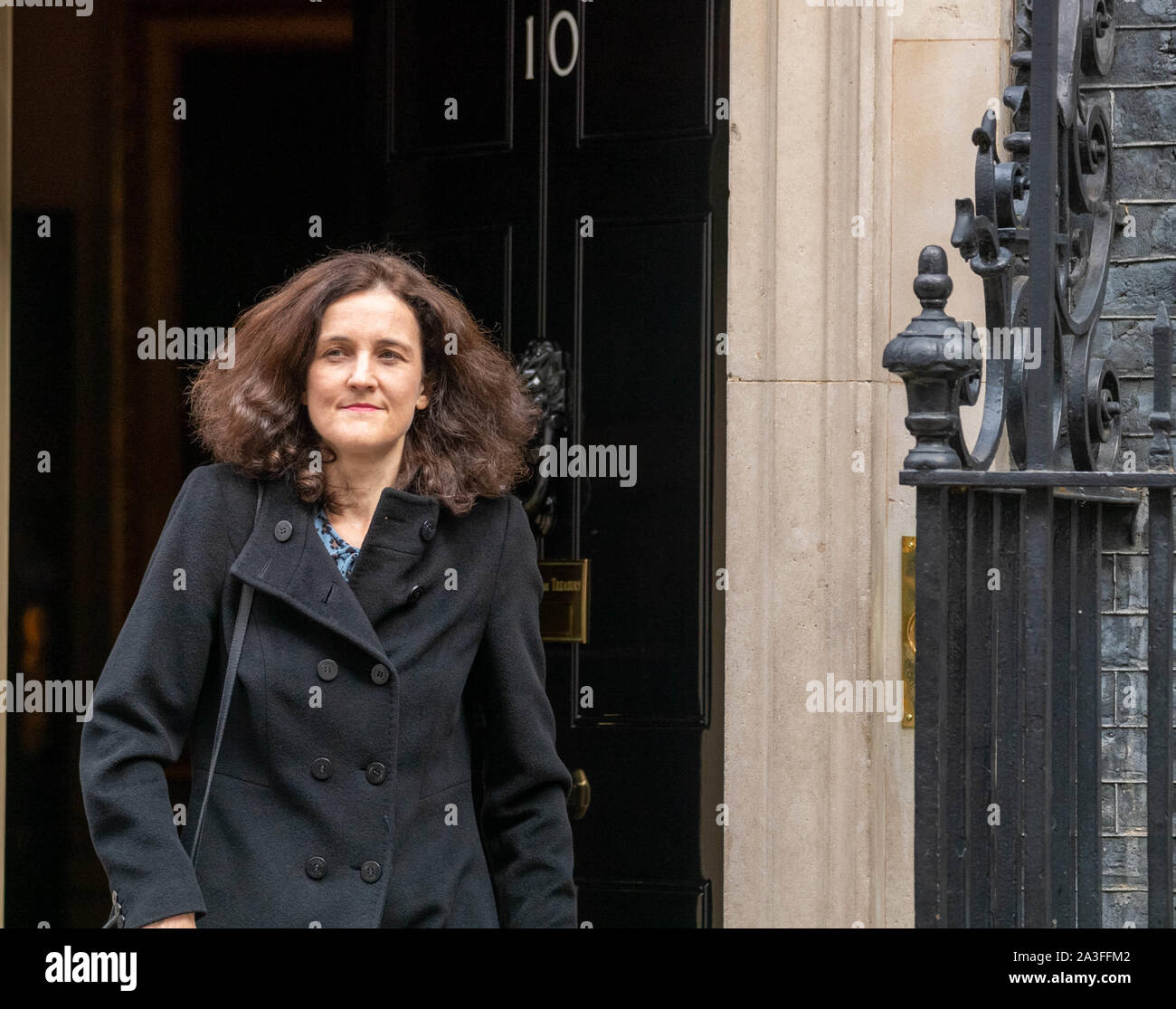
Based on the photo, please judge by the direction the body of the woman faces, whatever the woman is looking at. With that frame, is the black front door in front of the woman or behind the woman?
behind

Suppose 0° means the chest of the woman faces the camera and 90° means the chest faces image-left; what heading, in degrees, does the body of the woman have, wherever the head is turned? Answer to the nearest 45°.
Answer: approximately 0°

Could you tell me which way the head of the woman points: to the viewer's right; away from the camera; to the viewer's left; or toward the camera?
toward the camera

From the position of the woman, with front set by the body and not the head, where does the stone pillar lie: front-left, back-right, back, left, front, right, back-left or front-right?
back-left
